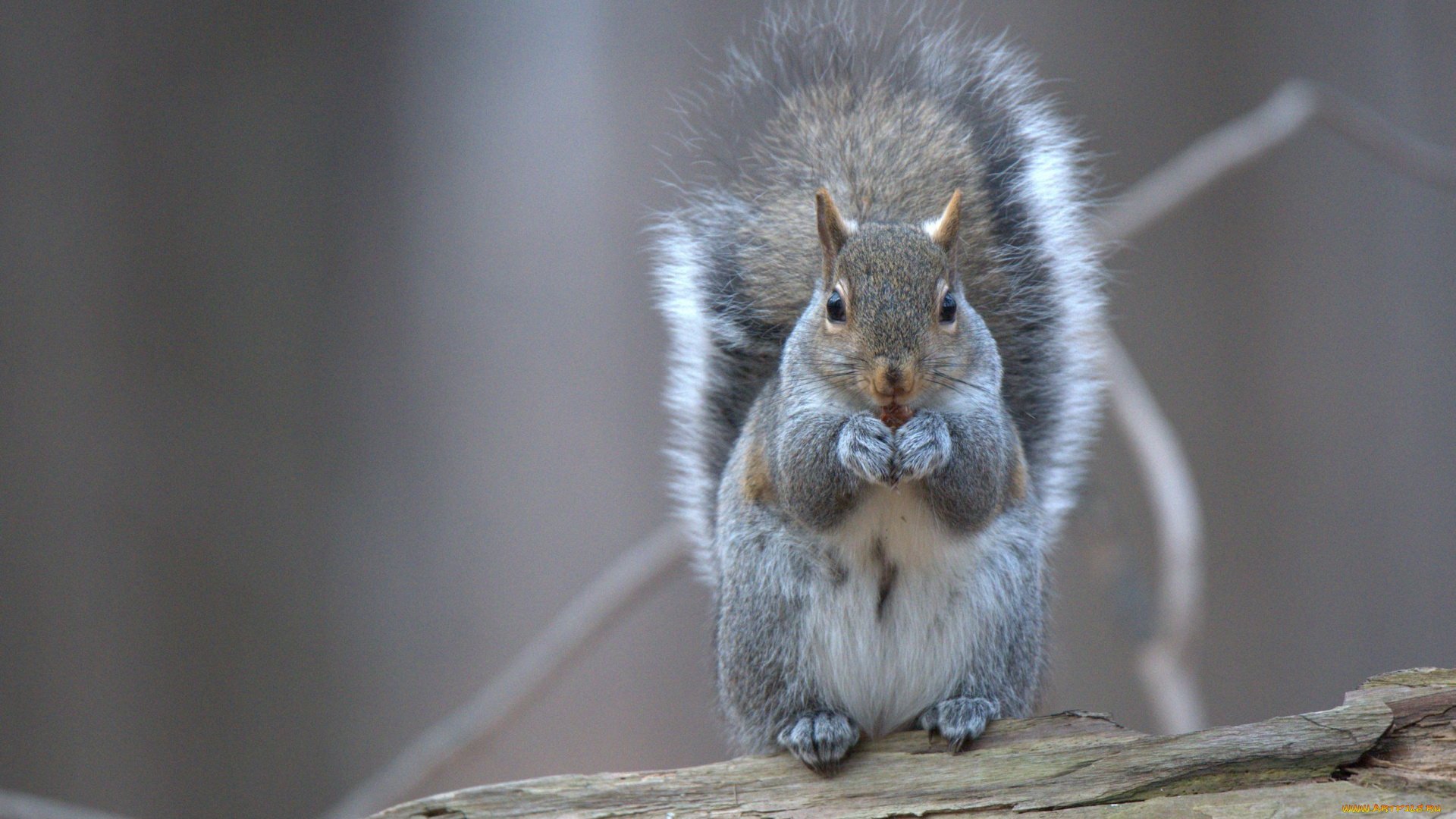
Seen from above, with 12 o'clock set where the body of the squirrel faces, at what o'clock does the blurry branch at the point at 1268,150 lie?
The blurry branch is roughly at 7 o'clock from the squirrel.

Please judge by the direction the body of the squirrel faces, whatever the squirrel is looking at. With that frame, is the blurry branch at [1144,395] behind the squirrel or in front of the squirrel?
behind

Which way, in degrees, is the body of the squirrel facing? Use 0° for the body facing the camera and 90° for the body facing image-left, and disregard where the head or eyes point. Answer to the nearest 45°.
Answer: approximately 0°
